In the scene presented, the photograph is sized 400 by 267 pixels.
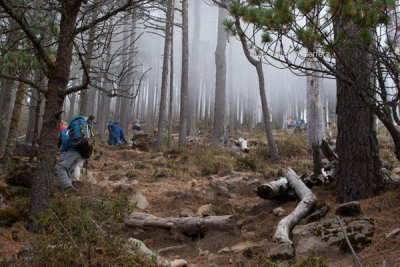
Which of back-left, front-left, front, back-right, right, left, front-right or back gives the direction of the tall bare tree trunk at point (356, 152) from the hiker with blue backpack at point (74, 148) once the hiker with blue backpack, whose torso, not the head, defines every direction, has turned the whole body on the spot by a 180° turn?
front

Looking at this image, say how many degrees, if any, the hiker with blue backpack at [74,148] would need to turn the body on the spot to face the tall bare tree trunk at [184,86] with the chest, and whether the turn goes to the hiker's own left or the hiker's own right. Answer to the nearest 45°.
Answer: approximately 90° to the hiker's own right

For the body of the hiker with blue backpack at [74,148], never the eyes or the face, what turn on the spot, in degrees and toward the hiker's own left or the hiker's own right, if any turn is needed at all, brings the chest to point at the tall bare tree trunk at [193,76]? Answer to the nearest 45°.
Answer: approximately 90° to the hiker's own right

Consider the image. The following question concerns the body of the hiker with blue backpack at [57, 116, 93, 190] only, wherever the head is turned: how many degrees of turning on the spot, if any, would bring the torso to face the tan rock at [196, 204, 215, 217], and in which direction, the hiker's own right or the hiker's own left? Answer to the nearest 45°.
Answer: approximately 180°

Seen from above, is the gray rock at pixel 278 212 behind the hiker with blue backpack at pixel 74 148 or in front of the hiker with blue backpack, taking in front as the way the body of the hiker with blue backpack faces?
behind

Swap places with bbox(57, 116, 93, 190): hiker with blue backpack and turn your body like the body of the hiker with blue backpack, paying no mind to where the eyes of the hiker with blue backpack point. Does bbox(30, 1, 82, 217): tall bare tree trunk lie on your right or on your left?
on your left

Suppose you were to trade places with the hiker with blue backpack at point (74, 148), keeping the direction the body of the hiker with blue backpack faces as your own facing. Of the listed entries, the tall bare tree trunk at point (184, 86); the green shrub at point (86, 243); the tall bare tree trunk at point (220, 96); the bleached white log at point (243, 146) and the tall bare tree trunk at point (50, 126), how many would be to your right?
3

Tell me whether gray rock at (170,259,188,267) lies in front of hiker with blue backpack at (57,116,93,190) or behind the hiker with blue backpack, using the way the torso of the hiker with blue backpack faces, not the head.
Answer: behind

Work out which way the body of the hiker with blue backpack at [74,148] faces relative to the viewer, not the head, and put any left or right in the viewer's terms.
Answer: facing away from the viewer and to the left of the viewer

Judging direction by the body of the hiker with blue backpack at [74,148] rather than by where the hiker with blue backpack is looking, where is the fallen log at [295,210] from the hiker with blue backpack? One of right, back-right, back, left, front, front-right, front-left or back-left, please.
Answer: back

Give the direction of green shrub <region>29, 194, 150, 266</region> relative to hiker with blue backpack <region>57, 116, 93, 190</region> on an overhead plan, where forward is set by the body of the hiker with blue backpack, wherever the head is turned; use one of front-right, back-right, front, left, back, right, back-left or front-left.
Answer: back-left

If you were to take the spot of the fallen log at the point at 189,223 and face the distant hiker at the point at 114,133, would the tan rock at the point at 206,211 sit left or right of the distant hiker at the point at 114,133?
right

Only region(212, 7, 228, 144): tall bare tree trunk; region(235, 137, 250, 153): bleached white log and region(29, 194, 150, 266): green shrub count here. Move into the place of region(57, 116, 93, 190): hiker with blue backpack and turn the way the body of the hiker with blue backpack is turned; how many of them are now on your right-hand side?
2

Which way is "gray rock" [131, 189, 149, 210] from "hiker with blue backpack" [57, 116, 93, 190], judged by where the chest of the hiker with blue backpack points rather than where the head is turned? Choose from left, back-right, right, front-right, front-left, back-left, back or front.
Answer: back-right

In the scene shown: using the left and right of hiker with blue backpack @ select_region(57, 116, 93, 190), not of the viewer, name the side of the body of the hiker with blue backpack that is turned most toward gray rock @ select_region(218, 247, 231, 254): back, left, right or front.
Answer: back
